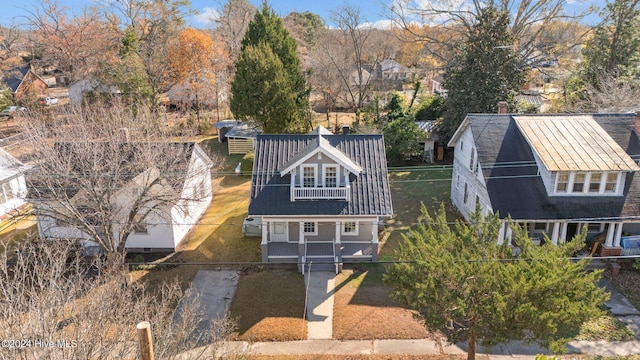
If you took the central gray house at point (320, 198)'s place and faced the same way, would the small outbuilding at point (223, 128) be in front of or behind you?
behind

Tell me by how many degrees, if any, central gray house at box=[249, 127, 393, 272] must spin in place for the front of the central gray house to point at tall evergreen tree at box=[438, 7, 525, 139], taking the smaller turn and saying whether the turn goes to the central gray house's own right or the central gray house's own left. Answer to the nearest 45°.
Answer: approximately 135° to the central gray house's own left

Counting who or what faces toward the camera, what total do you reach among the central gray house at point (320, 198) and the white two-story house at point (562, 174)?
2

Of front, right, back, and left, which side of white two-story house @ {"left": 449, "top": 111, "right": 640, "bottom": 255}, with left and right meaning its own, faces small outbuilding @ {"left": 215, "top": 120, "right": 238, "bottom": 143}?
right

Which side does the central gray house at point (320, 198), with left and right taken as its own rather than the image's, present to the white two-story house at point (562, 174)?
left

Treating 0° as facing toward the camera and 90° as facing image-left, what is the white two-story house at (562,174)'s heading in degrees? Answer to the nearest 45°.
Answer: approximately 0°

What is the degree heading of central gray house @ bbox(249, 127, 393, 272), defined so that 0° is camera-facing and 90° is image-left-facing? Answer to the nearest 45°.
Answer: approximately 0°

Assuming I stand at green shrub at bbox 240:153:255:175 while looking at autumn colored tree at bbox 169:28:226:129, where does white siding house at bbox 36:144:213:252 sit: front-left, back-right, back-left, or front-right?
back-left

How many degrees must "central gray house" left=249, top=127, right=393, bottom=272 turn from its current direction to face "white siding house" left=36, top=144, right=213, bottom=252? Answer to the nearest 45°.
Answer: approximately 90° to its right

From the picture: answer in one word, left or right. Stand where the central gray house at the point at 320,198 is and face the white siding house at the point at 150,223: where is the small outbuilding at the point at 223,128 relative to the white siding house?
right
